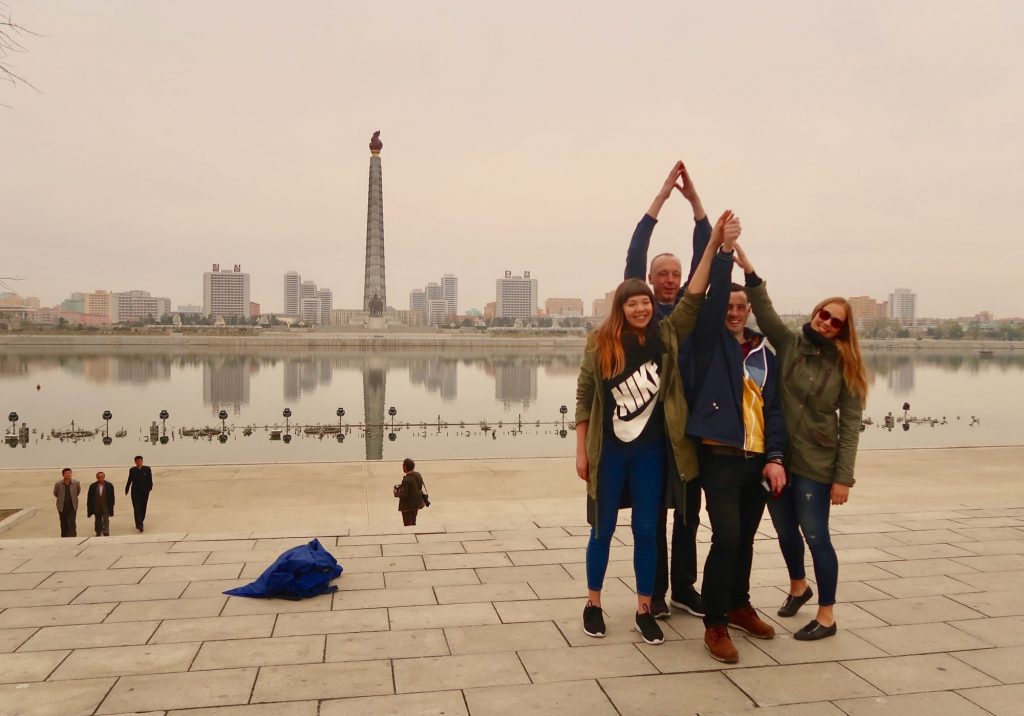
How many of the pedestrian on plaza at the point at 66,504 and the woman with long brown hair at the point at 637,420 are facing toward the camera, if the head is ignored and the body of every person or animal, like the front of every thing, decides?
2

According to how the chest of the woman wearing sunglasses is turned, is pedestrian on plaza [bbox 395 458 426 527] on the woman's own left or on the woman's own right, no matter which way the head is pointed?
on the woman's own right

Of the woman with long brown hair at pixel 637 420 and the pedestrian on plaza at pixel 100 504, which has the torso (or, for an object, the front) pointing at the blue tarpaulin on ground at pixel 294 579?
the pedestrian on plaza

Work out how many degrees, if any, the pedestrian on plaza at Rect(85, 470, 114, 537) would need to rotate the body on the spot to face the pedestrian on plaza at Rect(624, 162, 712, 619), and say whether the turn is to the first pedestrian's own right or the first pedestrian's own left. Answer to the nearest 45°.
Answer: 0° — they already face them

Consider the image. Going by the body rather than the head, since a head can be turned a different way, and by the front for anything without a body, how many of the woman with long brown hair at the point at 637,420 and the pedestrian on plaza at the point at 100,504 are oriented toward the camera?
2

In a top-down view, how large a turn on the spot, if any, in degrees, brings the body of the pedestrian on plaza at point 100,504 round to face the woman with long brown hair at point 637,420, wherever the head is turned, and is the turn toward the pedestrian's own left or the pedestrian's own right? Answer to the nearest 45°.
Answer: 0° — they already face them
